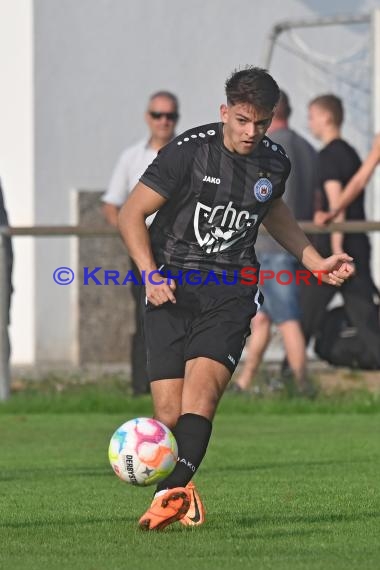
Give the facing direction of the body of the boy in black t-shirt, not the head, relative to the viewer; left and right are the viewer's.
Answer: facing to the left of the viewer

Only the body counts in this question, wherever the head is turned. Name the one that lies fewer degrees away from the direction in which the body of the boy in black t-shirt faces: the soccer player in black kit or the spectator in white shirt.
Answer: the spectator in white shirt
